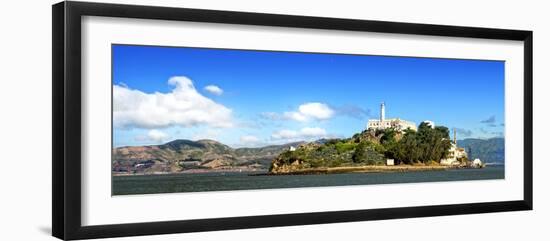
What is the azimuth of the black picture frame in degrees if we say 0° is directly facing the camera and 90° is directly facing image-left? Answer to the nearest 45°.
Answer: approximately 315°
